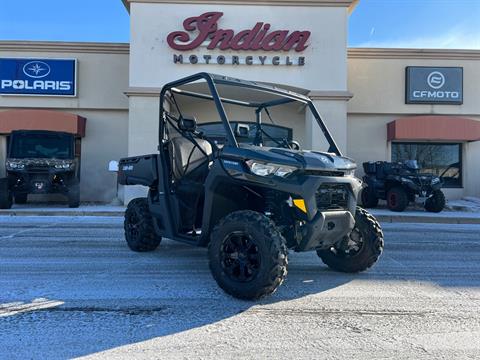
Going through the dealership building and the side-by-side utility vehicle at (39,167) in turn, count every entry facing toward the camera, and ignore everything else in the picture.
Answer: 2

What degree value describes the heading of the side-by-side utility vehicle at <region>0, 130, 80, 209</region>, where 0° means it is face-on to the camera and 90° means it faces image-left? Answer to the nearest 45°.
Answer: approximately 0°

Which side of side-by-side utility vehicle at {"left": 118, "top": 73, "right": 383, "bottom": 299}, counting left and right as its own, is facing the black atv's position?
left

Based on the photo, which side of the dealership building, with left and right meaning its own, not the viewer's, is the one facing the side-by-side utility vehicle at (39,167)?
right

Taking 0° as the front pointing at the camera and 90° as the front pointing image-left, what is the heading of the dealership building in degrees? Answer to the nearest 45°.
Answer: approximately 0°

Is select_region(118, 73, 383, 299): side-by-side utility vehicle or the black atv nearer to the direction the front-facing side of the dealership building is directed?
the side-by-side utility vehicle

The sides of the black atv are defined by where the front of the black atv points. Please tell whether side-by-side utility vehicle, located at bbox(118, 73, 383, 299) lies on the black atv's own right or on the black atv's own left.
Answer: on the black atv's own right

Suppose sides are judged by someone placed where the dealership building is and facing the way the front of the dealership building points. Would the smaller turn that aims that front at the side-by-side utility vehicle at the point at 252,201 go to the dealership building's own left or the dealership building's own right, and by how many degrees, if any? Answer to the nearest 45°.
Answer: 0° — it already faces it

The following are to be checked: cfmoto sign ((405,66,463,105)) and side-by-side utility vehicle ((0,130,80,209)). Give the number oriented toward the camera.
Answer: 2

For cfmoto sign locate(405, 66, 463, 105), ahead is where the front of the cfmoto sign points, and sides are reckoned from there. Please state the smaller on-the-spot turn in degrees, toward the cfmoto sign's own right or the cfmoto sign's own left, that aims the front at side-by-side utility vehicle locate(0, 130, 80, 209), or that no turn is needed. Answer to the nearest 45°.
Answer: approximately 45° to the cfmoto sign's own right
